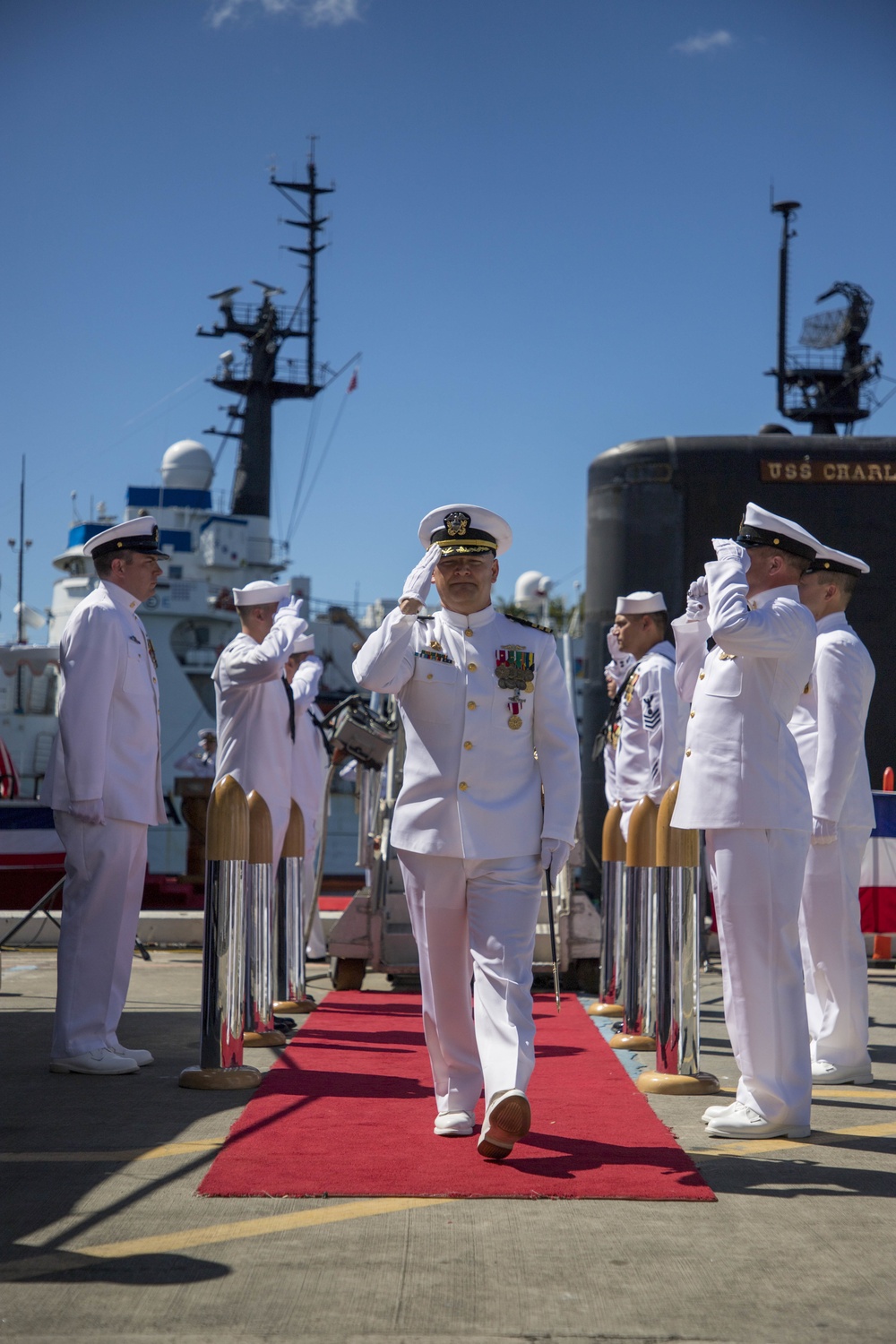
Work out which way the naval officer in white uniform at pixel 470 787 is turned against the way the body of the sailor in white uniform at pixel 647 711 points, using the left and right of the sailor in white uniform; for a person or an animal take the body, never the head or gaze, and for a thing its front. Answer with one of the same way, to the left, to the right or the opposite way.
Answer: to the left

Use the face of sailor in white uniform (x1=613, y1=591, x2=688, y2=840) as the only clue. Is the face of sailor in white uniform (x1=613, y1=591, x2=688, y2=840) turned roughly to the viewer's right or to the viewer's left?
to the viewer's left

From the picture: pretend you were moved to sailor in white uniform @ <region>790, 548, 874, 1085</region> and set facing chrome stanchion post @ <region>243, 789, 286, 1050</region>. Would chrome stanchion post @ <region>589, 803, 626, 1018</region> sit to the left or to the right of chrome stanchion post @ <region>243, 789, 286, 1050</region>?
right

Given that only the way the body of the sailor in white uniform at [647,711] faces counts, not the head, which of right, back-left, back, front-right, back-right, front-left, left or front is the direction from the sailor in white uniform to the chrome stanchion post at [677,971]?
left

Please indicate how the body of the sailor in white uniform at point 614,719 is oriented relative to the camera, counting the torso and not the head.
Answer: to the viewer's left

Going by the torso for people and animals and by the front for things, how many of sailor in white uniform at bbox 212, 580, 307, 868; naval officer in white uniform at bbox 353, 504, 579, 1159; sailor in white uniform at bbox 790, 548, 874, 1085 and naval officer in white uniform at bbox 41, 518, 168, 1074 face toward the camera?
1

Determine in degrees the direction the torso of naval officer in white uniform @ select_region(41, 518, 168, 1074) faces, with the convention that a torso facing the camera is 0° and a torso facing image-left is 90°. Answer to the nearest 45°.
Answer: approximately 270°

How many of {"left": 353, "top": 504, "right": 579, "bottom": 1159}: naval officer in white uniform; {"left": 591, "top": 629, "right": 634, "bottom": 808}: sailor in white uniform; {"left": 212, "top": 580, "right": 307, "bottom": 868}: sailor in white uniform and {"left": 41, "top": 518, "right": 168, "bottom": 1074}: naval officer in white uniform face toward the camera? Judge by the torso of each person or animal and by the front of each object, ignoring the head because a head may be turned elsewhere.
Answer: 1

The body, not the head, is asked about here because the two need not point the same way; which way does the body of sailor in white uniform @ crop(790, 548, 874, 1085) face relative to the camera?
to the viewer's left

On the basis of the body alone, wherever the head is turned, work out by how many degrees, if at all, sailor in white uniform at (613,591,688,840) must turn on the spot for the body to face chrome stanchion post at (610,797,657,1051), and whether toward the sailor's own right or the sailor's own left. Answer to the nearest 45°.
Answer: approximately 90° to the sailor's own left

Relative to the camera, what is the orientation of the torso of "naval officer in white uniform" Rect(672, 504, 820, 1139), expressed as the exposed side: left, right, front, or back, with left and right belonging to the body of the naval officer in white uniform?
left

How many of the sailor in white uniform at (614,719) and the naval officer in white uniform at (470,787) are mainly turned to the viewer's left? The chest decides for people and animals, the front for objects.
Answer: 1

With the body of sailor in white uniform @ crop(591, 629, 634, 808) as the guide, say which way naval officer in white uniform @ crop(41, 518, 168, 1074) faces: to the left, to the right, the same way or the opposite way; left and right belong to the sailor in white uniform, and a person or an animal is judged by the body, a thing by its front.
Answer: the opposite way

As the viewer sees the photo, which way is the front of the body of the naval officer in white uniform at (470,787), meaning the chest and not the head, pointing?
toward the camera

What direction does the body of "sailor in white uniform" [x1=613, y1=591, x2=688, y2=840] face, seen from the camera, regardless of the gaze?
to the viewer's left

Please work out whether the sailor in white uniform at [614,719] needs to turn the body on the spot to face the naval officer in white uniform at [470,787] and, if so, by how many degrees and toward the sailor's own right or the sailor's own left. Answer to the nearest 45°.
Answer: approximately 90° to the sailor's own left
